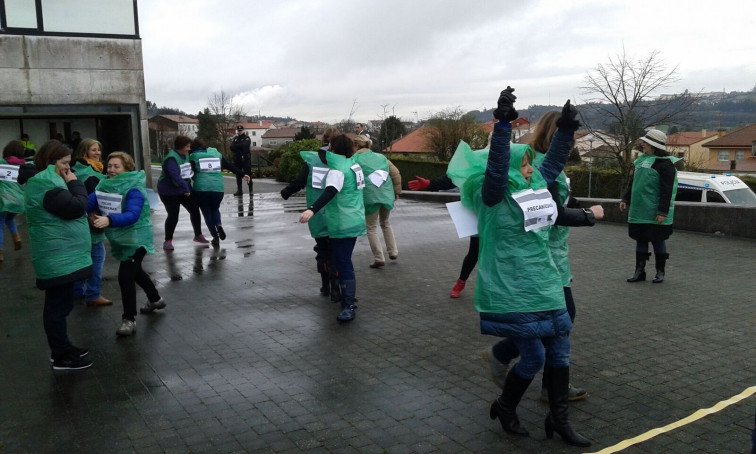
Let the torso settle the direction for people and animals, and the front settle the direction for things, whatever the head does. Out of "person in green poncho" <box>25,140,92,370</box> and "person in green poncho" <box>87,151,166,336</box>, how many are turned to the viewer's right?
1

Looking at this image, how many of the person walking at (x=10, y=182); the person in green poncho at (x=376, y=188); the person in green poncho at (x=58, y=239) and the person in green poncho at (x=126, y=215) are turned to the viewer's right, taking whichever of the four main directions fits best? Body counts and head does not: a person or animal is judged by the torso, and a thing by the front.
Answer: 1

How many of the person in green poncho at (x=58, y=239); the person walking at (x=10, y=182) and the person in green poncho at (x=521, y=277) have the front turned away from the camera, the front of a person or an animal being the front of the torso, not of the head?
1

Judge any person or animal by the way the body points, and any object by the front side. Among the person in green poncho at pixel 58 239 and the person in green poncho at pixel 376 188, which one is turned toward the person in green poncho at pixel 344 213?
the person in green poncho at pixel 58 239

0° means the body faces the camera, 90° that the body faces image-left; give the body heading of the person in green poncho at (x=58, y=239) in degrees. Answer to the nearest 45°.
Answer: approximately 270°

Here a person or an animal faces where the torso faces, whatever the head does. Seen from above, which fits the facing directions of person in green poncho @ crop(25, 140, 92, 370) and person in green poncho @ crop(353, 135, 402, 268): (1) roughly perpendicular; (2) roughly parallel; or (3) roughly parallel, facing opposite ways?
roughly perpendicular

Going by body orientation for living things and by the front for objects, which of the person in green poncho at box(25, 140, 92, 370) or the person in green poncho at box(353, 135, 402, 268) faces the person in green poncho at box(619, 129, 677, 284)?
the person in green poncho at box(25, 140, 92, 370)

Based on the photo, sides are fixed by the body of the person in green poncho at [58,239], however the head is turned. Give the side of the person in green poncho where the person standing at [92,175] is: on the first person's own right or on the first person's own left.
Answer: on the first person's own left

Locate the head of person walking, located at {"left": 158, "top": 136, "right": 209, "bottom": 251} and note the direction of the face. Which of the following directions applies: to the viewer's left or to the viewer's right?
to the viewer's right

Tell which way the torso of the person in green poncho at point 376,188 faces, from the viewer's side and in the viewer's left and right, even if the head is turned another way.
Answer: facing away from the viewer and to the left of the viewer

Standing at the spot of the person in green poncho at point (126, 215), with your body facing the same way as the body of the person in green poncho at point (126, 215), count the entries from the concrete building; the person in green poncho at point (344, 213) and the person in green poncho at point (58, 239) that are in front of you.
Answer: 1
